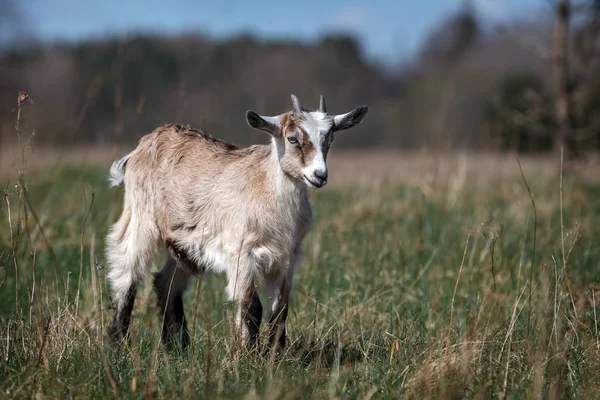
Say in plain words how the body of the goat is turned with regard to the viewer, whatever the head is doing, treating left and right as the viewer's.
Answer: facing the viewer and to the right of the viewer
